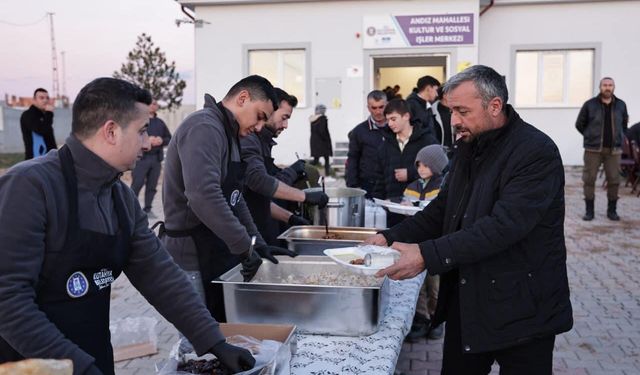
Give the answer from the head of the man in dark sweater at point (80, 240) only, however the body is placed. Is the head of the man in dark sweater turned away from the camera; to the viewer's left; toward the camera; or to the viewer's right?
to the viewer's right

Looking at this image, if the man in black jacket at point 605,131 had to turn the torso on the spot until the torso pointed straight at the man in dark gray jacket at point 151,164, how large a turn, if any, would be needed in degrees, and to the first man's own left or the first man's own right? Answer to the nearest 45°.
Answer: approximately 90° to the first man's own right

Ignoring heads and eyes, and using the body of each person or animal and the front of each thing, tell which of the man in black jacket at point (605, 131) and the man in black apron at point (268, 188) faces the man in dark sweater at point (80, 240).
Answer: the man in black jacket at point (605, 131)

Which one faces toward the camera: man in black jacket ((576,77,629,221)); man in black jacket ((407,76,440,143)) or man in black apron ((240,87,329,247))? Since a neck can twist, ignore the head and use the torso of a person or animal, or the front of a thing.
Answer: man in black jacket ((576,77,629,221))

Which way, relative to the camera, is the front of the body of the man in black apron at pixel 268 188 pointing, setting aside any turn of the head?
to the viewer's right

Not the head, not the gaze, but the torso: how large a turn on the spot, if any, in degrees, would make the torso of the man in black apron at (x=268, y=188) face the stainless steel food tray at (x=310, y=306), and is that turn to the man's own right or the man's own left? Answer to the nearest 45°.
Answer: approximately 90° to the man's own right

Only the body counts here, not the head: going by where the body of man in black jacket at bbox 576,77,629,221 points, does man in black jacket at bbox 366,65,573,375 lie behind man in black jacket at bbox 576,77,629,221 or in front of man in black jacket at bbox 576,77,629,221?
in front

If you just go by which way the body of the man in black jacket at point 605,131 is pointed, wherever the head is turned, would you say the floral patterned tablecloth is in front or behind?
in front

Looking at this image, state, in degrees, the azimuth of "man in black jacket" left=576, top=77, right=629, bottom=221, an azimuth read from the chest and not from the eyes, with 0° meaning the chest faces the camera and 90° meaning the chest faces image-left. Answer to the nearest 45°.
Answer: approximately 0°

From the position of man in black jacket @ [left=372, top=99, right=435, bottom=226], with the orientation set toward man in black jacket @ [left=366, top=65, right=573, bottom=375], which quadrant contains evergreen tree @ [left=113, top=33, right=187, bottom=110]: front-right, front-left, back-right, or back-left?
back-right
